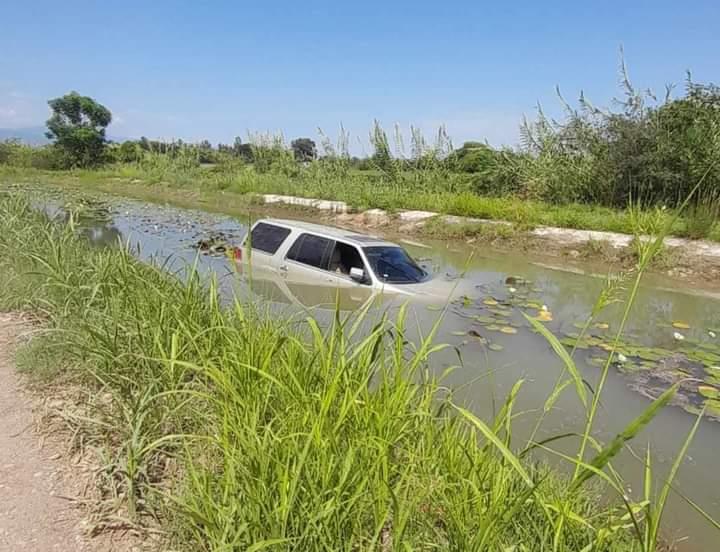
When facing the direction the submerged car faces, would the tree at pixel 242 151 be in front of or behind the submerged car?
behind

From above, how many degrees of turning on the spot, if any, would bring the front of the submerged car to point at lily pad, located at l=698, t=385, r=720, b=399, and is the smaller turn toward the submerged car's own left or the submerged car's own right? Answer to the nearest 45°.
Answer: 0° — it already faces it

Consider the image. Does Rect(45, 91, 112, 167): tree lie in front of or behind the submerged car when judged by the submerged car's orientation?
behind

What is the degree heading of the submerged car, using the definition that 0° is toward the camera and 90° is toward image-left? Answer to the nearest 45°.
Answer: approximately 315°

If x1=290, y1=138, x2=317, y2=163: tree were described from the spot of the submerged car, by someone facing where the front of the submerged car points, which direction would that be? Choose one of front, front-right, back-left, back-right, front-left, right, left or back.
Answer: back-left

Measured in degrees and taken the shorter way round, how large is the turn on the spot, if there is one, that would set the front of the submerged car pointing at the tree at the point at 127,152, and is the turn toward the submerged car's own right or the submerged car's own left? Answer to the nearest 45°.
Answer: approximately 180°
